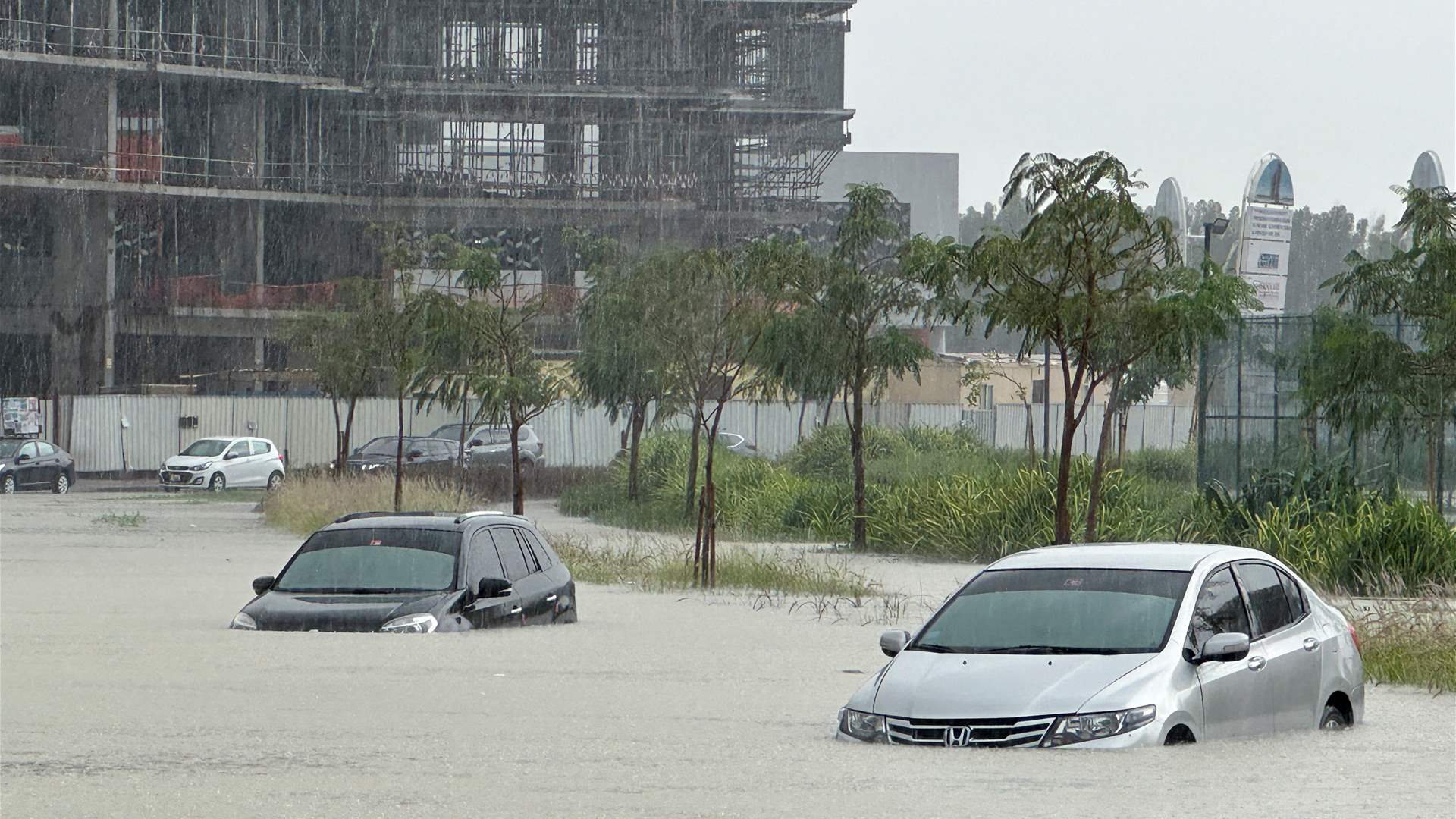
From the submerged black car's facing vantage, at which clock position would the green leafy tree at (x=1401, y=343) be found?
The green leafy tree is roughly at 7 o'clock from the submerged black car.

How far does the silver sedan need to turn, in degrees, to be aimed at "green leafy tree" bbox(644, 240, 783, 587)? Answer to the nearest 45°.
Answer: approximately 135° to its right

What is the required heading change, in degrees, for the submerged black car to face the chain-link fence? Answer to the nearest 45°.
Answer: approximately 180°

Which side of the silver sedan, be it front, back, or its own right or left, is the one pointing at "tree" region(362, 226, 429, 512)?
right

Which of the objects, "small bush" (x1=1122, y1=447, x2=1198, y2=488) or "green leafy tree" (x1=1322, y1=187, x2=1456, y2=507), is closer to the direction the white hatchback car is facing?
the green leafy tree

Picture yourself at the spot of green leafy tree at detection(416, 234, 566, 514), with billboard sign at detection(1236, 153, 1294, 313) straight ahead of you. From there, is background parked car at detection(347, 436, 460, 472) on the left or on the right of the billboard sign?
left

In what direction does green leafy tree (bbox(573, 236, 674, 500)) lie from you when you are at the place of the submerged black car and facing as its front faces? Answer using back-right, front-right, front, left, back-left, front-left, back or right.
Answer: back-right

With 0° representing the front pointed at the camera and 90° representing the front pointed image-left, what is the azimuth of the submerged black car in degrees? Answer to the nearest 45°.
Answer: approximately 45°

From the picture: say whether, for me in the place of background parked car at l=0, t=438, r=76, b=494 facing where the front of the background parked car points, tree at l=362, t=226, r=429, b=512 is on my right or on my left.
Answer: on my left

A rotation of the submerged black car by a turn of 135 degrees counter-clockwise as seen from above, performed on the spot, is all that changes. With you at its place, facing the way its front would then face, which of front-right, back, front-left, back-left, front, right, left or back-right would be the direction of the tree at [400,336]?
left

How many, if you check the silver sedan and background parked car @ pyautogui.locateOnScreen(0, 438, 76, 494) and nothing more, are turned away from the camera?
0

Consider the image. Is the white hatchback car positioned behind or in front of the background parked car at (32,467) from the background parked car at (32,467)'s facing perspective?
behind

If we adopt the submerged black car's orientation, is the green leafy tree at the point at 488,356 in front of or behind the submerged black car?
behind

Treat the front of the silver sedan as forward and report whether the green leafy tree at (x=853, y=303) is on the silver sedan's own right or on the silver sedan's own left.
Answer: on the silver sedan's own right

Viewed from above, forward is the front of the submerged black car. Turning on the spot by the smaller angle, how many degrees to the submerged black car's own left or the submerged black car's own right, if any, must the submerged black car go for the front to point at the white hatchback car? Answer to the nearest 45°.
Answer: approximately 135° to the submerged black car's own right
